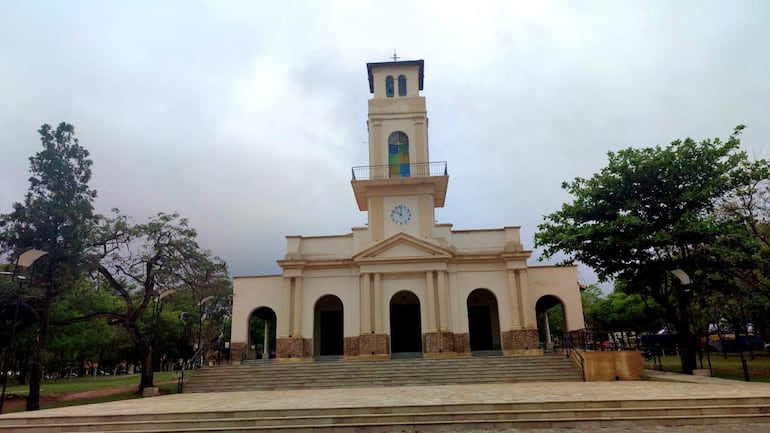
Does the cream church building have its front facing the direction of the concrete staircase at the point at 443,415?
yes

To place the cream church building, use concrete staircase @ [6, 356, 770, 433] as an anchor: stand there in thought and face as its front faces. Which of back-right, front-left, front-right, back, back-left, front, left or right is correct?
back

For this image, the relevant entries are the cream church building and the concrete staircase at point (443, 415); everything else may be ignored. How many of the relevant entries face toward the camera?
2

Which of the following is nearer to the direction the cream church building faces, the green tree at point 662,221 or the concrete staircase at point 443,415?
the concrete staircase

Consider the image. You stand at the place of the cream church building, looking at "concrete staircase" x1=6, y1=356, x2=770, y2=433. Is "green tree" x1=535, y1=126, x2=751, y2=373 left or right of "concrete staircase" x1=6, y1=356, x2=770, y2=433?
left

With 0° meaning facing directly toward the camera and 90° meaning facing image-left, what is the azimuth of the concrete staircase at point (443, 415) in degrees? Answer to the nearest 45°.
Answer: approximately 0°

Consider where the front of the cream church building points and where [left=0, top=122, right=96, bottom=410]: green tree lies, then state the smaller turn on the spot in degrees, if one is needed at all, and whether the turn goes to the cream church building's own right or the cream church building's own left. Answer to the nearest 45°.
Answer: approximately 45° to the cream church building's own right

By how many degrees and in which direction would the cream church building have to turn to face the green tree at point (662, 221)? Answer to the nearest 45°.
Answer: approximately 45° to its left
